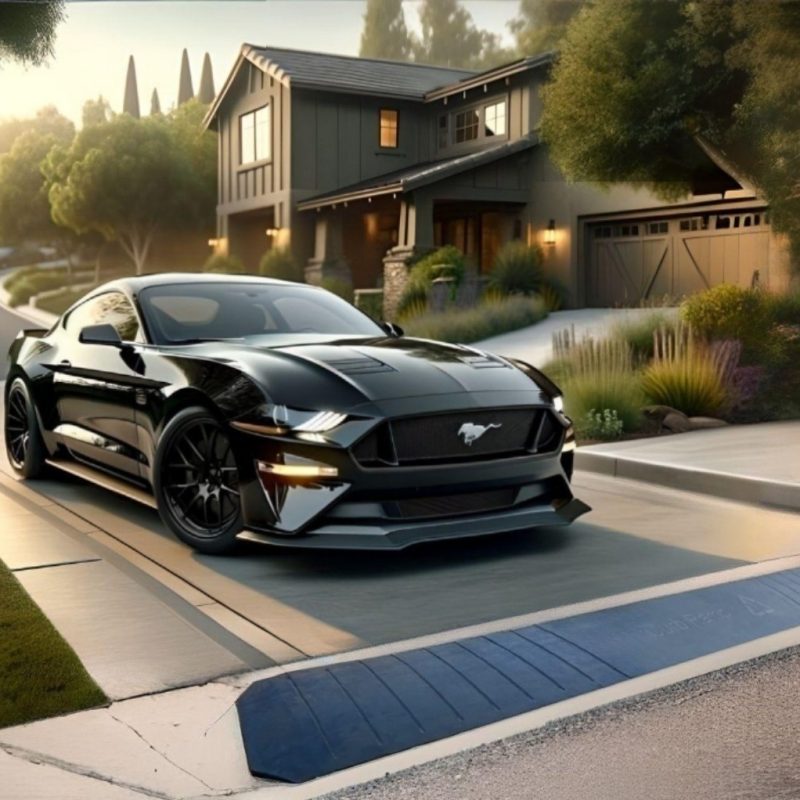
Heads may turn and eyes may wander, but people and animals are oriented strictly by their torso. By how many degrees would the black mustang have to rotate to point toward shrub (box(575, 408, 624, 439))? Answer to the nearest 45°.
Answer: approximately 90° to its left

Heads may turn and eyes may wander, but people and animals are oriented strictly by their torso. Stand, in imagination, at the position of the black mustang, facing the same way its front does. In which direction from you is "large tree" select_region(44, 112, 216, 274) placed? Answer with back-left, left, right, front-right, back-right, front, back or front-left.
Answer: back-left

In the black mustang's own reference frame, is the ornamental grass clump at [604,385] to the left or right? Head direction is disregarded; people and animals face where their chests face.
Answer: on its left

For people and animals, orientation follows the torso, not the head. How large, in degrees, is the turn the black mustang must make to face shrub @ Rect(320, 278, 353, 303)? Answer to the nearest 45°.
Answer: approximately 135° to its left

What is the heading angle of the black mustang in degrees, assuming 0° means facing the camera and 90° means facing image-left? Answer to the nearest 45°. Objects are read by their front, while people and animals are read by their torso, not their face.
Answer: approximately 315°

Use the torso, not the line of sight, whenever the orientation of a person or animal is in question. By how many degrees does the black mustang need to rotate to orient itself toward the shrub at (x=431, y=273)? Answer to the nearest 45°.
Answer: approximately 135° to its left

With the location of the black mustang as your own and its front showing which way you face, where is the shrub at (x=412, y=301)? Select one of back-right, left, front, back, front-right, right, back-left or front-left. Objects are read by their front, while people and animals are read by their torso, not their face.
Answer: back-left

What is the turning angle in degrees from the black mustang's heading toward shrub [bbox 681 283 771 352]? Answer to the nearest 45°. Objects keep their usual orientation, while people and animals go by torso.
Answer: approximately 90° to its left

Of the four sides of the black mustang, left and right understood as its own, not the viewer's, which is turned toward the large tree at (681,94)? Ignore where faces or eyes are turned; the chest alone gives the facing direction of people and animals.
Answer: left

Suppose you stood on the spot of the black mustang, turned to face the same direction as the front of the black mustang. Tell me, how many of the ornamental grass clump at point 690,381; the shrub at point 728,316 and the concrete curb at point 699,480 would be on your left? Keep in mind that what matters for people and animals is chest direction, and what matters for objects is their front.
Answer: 3
